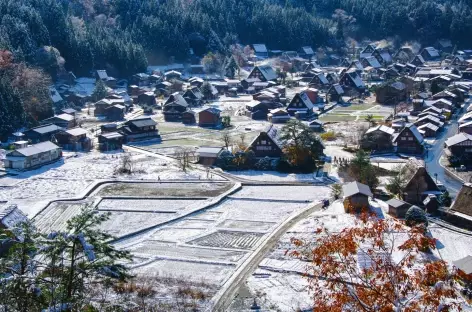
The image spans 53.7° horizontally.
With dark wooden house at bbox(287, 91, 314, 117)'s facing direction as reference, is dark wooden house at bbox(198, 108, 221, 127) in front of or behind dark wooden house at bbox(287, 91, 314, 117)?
in front

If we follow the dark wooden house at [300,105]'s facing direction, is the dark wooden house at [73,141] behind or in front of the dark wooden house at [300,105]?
in front

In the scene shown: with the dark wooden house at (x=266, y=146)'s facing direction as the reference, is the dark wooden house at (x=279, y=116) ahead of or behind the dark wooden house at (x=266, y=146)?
behind

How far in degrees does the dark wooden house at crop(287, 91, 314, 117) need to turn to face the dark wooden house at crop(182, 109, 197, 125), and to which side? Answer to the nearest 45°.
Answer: approximately 45° to its right

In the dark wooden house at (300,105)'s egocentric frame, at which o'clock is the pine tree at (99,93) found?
The pine tree is roughly at 2 o'clock from the dark wooden house.

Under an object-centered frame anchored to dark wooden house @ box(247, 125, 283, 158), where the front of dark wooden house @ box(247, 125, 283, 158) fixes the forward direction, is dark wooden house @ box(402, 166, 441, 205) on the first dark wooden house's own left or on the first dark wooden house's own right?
on the first dark wooden house's own left

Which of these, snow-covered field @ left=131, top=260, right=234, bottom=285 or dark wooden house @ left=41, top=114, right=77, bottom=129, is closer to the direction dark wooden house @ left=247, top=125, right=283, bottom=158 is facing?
the snow-covered field

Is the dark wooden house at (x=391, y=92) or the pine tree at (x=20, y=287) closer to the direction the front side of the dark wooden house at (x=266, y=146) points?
the pine tree

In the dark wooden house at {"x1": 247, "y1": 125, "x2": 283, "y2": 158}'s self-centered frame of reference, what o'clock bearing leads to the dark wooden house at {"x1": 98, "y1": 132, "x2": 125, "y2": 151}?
the dark wooden house at {"x1": 98, "y1": 132, "x2": 125, "y2": 151} is roughly at 2 o'clock from the dark wooden house at {"x1": 247, "y1": 125, "x2": 283, "y2": 158}.

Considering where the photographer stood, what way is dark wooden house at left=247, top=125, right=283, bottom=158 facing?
facing the viewer and to the left of the viewer

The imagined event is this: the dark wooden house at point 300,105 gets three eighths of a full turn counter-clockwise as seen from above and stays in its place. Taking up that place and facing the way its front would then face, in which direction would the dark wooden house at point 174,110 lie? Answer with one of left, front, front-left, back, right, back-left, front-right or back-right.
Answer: back

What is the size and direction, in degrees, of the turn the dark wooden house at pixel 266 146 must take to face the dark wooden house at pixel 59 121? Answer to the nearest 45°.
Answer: approximately 90° to its right

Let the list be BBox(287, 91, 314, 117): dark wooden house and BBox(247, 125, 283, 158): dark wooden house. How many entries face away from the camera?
0

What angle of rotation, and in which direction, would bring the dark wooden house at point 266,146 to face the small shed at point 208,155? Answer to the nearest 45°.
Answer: approximately 45° to its right

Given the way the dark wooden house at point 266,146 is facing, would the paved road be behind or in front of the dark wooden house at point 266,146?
in front

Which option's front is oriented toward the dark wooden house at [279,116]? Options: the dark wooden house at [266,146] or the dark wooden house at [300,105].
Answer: the dark wooden house at [300,105]
